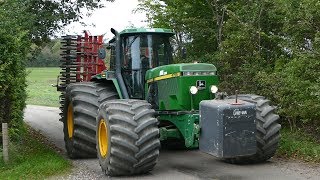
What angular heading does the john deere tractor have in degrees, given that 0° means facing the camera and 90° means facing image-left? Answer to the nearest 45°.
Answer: approximately 315°

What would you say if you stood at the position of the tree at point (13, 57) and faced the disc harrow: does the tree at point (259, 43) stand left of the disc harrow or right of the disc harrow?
right

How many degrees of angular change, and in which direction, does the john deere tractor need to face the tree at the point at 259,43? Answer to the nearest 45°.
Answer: approximately 90° to its left

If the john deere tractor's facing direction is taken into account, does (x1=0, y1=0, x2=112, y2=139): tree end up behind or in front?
behind

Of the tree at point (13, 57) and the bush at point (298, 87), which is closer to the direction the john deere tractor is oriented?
the bush

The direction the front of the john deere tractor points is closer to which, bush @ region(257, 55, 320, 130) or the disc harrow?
the bush

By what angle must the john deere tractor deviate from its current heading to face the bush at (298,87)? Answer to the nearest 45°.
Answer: approximately 90° to its left

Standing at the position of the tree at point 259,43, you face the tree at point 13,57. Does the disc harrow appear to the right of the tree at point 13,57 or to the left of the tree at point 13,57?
right
